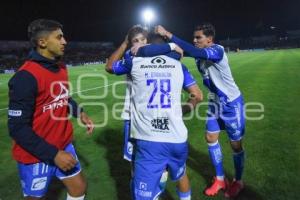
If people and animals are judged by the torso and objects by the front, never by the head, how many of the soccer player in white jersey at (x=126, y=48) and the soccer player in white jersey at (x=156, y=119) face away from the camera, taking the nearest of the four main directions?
1

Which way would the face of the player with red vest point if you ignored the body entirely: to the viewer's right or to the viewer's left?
to the viewer's right

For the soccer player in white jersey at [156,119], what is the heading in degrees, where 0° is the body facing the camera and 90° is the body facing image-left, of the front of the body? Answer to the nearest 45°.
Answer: approximately 180°

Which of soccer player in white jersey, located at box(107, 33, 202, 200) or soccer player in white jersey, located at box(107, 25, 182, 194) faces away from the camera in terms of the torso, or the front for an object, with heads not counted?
soccer player in white jersey, located at box(107, 33, 202, 200)

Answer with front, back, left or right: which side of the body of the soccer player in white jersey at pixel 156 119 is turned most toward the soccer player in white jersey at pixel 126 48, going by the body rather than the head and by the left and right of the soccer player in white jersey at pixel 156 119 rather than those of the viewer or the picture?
front

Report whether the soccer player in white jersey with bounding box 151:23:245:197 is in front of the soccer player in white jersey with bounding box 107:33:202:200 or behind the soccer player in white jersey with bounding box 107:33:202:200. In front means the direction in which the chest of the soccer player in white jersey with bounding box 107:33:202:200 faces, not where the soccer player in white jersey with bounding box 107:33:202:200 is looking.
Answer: in front

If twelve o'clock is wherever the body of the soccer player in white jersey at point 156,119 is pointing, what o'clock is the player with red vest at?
The player with red vest is roughly at 9 o'clock from the soccer player in white jersey.
